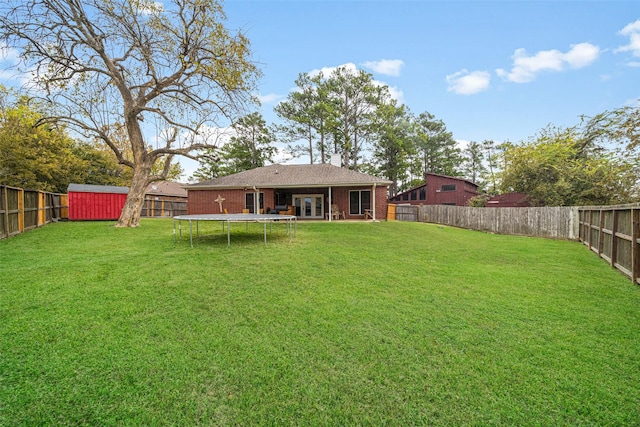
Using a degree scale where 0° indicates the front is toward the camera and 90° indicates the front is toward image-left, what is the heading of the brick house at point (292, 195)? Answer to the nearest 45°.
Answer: approximately 180°

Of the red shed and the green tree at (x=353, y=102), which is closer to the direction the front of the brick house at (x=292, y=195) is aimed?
the green tree

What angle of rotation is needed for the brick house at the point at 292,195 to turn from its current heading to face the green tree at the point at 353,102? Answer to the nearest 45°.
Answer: approximately 45° to its right

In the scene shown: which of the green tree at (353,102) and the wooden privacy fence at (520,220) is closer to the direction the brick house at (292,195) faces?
the green tree

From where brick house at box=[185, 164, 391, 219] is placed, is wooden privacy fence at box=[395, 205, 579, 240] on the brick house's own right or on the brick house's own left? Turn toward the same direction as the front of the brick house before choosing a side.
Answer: on the brick house's own right

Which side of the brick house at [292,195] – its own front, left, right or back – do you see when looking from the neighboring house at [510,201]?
right

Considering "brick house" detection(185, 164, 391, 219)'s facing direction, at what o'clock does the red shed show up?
The red shed is roughly at 9 o'clock from the brick house.
